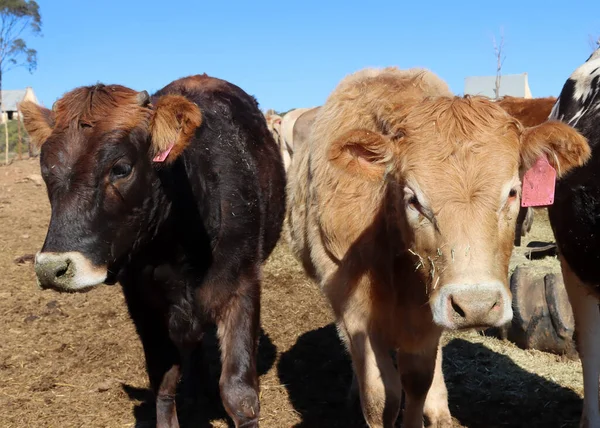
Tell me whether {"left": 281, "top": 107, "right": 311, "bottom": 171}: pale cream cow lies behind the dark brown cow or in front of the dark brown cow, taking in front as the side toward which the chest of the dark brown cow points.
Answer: behind

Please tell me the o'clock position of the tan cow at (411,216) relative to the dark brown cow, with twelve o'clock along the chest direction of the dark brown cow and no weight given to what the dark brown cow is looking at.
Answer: The tan cow is roughly at 9 o'clock from the dark brown cow.

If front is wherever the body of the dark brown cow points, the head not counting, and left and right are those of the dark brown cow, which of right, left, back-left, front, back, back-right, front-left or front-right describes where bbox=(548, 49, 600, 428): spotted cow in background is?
back-left

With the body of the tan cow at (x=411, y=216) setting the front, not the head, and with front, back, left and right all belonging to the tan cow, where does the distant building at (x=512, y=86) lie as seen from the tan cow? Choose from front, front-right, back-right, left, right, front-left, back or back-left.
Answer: back-left

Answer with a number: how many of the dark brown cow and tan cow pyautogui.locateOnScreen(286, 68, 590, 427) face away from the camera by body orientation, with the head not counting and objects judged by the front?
0

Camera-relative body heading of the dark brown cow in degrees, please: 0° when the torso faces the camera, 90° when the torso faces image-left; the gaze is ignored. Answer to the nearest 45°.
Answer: approximately 45°

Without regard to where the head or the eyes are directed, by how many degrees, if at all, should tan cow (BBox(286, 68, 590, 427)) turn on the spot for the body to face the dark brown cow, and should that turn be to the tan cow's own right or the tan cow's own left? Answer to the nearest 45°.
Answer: approximately 135° to the tan cow's own right

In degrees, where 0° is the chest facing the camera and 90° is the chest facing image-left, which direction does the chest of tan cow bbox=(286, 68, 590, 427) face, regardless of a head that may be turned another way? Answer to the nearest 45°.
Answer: approximately 315°
